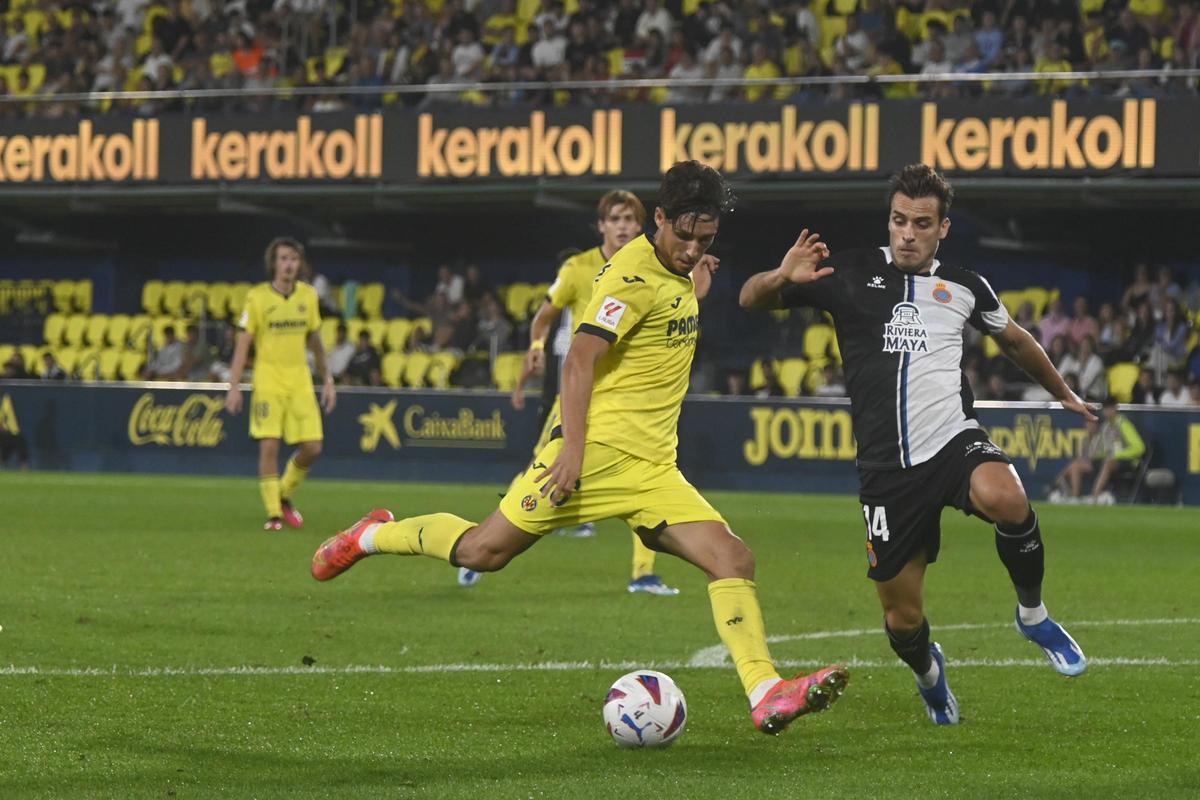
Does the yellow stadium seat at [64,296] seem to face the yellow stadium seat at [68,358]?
yes

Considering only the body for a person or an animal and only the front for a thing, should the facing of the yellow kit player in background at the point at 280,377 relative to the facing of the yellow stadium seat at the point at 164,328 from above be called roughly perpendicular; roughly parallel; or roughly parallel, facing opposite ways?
roughly parallel

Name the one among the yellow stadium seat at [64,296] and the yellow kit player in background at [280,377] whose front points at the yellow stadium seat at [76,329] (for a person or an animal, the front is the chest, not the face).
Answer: the yellow stadium seat at [64,296]

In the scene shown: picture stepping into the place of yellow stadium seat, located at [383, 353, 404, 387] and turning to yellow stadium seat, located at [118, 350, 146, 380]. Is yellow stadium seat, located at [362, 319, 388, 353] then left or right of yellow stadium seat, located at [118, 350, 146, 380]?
right

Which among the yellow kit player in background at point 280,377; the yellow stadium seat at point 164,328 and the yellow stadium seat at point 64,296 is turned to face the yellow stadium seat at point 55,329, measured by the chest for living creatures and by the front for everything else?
the yellow stadium seat at point 64,296

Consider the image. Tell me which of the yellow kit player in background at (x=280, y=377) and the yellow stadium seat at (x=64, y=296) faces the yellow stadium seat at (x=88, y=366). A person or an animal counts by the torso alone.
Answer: the yellow stadium seat at (x=64, y=296)

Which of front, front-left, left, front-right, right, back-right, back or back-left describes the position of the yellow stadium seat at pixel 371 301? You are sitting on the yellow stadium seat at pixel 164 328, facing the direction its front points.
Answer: left

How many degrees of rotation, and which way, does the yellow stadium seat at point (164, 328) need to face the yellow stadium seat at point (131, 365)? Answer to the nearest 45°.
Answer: approximately 45° to its right

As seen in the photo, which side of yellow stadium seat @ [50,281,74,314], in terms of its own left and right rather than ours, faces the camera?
front

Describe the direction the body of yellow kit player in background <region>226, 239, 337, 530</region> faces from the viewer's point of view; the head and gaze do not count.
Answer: toward the camera

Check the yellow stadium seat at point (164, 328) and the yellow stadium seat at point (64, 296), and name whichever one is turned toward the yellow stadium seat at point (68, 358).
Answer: the yellow stadium seat at point (64, 296)

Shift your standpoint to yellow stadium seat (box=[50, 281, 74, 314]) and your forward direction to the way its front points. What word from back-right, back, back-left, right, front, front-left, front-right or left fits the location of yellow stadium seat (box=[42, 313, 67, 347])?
front
